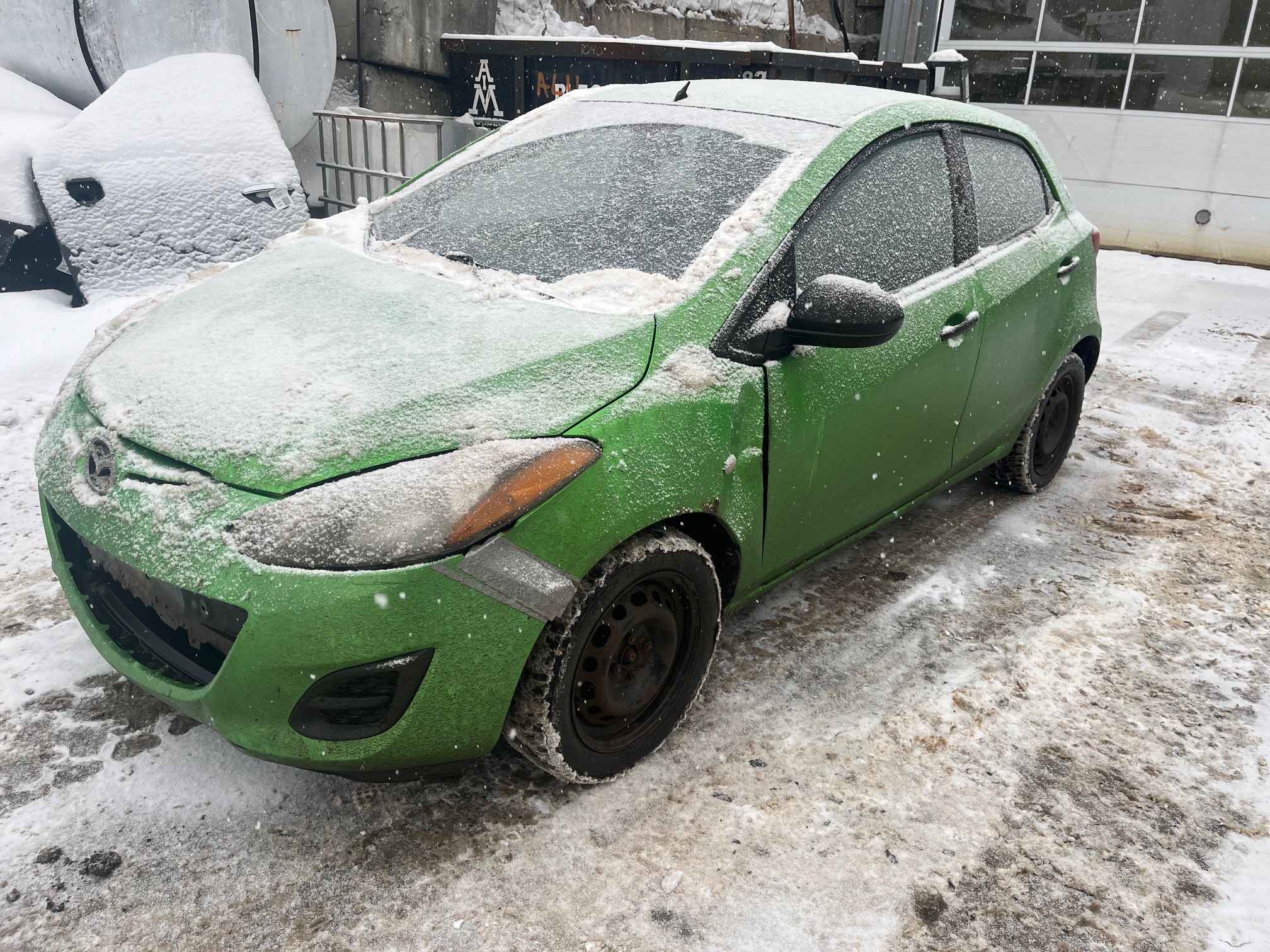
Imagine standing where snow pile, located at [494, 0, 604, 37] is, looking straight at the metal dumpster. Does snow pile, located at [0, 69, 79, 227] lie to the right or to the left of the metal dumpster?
right

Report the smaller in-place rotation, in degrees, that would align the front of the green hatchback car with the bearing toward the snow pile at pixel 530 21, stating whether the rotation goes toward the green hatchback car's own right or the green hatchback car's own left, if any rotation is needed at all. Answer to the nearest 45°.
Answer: approximately 135° to the green hatchback car's own right

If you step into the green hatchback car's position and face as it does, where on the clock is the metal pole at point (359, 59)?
The metal pole is roughly at 4 o'clock from the green hatchback car.

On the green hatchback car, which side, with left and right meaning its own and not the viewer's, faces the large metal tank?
right

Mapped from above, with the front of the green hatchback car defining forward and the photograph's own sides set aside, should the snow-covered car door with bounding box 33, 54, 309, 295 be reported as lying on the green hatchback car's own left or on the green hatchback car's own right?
on the green hatchback car's own right

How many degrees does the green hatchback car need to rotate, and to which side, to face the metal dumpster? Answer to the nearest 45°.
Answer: approximately 135° to its right

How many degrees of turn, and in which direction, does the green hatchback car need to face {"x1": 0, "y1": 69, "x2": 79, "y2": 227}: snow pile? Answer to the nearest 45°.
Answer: approximately 90° to its right
